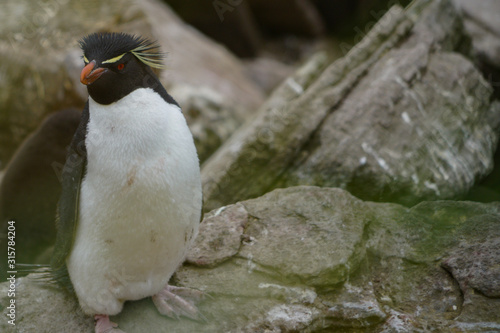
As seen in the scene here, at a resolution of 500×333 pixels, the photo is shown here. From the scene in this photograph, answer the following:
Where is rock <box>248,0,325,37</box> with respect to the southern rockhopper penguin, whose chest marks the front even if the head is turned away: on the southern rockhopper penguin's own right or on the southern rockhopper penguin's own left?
on the southern rockhopper penguin's own left

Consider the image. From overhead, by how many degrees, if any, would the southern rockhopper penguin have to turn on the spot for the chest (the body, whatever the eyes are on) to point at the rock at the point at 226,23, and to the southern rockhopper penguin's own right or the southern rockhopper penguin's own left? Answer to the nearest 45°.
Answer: approximately 135° to the southern rockhopper penguin's own left

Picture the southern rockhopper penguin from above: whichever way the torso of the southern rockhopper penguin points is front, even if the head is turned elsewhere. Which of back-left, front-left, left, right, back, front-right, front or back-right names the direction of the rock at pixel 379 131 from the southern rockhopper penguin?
left

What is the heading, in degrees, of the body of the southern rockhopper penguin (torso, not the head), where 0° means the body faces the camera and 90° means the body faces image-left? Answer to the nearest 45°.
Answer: approximately 315°

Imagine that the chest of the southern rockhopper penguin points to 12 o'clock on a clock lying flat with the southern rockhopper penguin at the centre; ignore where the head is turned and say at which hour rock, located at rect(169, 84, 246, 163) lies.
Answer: The rock is roughly at 8 o'clock from the southern rockhopper penguin.

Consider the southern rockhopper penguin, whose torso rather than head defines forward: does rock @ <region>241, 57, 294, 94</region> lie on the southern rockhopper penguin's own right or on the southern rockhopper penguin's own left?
on the southern rockhopper penguin's own left

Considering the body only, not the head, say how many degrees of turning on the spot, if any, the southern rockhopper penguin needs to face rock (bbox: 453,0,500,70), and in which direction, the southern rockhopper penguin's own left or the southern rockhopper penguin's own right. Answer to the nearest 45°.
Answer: approximately 90° to the southern rockhopper penguin's own left
